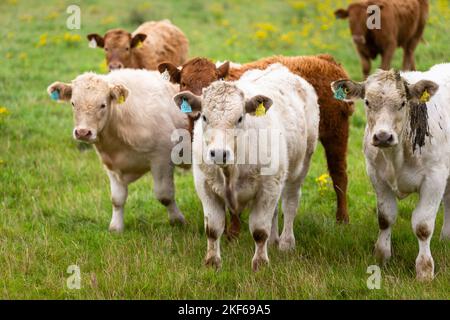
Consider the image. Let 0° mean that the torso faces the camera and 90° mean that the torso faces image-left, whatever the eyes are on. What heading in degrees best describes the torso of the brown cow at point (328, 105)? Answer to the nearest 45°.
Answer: approximately 45°

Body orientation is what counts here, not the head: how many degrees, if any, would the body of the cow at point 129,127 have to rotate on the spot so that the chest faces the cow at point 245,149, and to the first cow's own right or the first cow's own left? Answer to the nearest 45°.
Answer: approximately 90° to the first cow's own left

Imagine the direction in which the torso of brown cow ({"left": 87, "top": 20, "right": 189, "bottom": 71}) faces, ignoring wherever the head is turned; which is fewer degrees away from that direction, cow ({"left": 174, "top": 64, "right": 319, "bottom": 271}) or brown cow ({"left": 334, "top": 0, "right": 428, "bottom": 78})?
the cow

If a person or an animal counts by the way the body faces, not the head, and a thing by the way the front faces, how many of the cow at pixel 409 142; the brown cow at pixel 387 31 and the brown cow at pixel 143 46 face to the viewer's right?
0

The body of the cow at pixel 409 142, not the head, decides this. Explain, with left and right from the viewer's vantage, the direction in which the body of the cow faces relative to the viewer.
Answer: facing the viewer and to the left of the viewer

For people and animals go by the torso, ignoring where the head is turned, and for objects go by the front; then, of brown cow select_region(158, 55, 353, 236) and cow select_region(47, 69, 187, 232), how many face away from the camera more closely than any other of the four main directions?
0

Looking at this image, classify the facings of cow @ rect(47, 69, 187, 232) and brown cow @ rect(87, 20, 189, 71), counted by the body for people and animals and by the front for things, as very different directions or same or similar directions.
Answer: same or similar directions

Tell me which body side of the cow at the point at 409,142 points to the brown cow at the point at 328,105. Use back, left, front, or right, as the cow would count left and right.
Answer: right

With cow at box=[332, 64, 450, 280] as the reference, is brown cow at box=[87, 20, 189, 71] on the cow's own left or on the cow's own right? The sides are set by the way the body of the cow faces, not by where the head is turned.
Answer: on the cow's own right

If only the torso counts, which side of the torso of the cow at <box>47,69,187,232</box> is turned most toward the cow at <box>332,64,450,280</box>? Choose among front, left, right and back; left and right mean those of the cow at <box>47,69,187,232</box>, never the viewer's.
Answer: left

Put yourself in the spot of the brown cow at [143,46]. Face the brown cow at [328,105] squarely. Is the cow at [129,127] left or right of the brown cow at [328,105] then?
right

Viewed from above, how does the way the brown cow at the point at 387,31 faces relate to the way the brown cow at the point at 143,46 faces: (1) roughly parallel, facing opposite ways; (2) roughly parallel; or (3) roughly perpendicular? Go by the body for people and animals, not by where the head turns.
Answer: roughly parallel

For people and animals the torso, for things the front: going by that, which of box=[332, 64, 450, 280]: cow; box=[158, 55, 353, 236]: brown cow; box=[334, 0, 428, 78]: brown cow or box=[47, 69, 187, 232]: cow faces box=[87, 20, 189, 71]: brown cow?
box=[334, 0, 428, 78]: brown cow

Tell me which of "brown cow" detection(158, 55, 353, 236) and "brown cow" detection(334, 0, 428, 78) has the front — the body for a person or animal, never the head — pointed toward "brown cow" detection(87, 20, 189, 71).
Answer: "brown cow" detection(334, 0, 428, 78)

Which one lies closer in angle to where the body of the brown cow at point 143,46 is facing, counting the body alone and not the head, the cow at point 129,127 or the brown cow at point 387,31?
the cow
